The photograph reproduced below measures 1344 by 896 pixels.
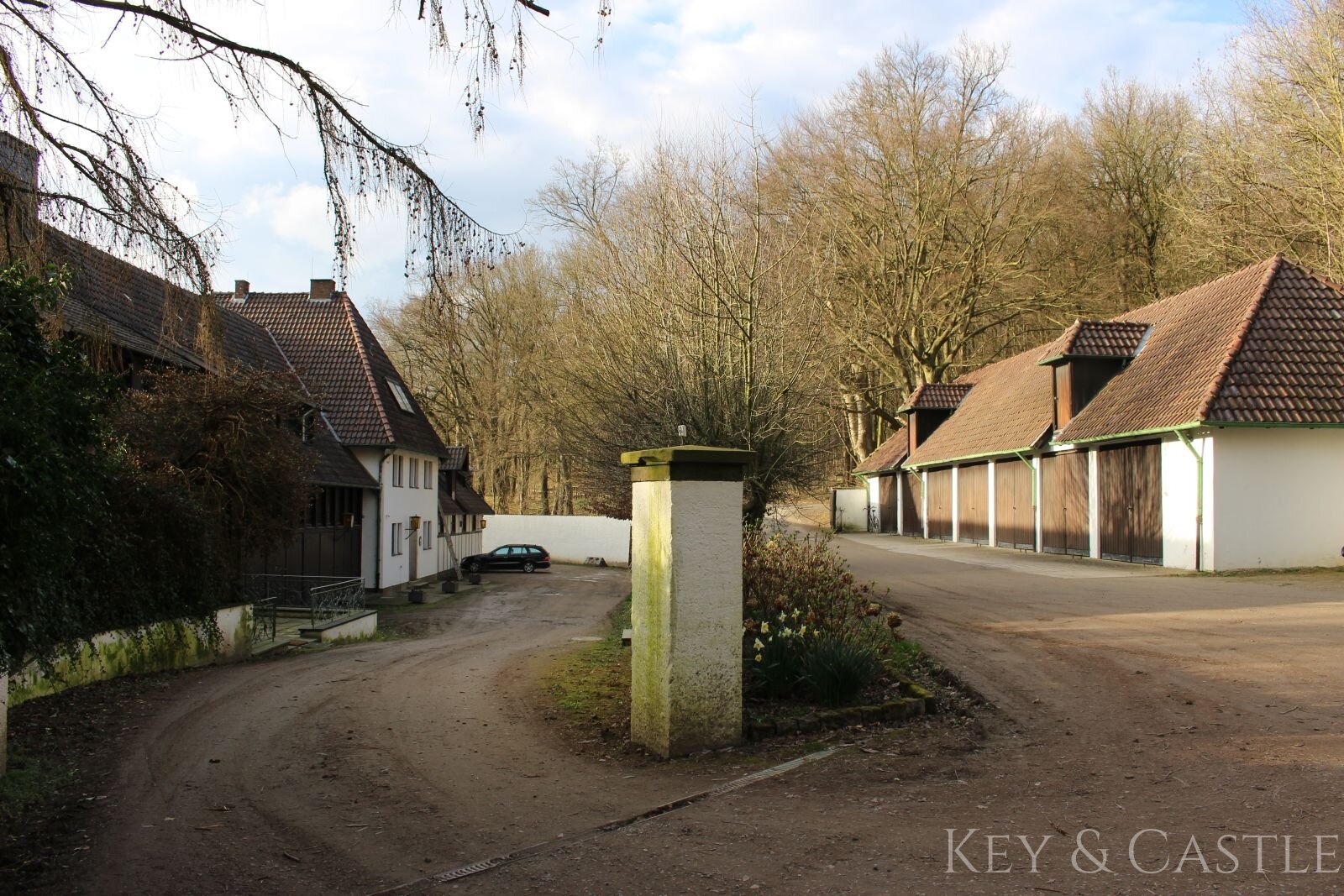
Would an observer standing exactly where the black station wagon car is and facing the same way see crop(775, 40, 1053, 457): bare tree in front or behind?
behind

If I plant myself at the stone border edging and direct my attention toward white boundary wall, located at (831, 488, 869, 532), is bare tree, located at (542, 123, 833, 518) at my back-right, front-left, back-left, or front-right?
front-left

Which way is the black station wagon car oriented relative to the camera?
to the viewer's left

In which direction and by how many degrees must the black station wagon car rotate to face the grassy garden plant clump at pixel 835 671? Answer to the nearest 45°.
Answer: approximately 90° to its left

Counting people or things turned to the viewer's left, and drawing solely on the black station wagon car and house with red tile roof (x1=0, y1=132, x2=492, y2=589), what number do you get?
1

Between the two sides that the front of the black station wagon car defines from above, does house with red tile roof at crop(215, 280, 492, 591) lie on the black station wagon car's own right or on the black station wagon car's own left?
on the black station wagon car's own left

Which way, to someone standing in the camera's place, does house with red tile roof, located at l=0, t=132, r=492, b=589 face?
facing the viewer and to the right of the viewer

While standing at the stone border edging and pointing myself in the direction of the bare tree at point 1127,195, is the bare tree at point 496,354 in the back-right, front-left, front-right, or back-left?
front-left

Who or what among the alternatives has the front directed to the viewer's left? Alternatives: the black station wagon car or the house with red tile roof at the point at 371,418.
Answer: the black station wagon car

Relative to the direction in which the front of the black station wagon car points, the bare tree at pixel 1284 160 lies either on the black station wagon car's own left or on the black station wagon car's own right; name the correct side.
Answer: on the black station wagon car's own left

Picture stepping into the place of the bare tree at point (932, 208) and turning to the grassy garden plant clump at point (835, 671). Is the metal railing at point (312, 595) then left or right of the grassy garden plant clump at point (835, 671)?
right

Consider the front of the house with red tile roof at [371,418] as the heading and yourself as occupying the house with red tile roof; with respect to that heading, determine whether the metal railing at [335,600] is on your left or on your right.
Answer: on your right

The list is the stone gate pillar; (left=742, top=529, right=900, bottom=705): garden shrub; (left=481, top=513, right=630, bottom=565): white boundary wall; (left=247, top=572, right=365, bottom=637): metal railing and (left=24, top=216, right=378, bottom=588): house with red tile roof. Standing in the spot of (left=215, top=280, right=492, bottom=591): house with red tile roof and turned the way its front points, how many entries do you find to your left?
1

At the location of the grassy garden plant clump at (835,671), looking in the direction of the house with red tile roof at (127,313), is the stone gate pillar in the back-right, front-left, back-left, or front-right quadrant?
front-left

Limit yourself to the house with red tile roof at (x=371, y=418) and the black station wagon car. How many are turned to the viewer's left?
1

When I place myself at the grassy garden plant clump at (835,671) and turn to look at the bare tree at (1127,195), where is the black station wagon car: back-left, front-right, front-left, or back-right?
front-left
